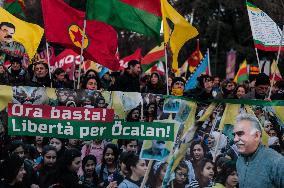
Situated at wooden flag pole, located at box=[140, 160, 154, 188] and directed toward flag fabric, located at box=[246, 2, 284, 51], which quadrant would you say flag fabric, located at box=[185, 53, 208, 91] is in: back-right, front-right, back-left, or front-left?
front-left

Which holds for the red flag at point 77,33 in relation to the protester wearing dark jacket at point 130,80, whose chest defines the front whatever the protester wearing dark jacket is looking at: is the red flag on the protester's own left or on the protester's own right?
on the protester's own right

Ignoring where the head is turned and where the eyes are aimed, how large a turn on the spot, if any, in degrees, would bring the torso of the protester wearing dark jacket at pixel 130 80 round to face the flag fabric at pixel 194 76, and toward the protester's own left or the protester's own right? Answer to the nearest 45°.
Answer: approximately 45° to the protester's own left

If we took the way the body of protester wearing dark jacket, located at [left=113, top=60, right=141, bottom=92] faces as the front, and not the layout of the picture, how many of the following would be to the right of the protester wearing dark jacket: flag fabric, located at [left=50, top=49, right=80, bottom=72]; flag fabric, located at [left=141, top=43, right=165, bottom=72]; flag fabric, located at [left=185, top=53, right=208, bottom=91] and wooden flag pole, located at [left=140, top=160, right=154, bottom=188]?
1

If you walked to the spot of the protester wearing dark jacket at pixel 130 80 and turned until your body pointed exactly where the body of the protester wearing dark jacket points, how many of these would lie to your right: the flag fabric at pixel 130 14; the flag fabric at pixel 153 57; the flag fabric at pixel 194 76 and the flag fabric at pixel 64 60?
1

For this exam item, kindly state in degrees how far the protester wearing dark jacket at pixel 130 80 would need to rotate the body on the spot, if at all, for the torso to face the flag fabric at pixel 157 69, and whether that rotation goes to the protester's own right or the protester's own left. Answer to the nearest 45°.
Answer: approximately 90° to the protester's own left
